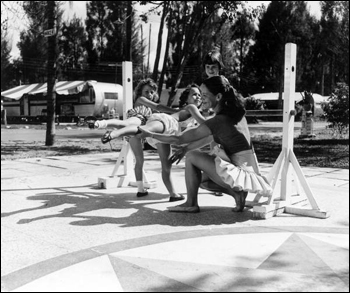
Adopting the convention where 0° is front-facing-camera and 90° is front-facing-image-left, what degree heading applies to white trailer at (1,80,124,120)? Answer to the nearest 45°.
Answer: approximately 315°

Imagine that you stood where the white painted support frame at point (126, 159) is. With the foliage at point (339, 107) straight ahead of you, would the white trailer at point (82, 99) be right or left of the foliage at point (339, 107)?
left

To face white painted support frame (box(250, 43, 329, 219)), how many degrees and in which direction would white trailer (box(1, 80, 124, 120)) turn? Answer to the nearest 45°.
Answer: approximately 45° to its right

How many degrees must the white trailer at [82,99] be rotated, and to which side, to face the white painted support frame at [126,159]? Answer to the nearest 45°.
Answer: approximately 45° to its right

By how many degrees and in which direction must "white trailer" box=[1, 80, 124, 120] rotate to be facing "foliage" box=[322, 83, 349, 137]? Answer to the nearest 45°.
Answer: approximately 45° to its right

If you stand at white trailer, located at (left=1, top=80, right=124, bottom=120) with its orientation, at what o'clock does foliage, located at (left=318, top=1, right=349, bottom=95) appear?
The foliage is roughly at 11 o'clock from the white trailer.

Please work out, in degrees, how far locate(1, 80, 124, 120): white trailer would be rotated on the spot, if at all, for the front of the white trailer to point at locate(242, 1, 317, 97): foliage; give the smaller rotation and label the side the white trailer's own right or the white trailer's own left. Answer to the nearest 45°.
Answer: approximately 45° to the white trailer's own left
